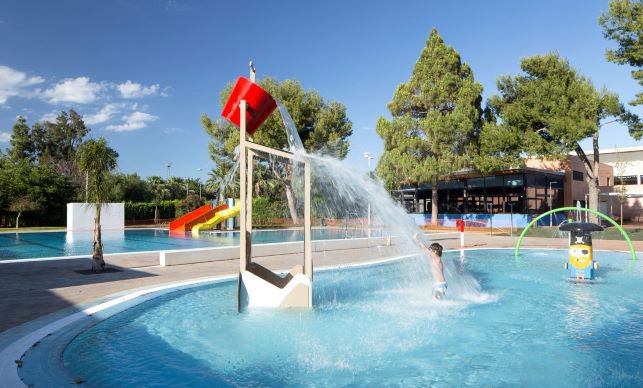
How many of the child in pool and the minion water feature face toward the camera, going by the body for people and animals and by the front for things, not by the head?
1

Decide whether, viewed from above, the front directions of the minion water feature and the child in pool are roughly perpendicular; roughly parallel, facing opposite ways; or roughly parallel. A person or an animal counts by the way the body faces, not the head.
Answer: roughly perpendicular

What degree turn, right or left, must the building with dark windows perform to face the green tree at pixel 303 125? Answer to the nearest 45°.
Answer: approximately 45° to its right

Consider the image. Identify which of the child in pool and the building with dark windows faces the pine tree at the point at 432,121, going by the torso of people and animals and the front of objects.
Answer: the building with dark windows

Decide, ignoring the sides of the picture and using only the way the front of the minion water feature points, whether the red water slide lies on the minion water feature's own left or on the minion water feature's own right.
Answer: on the minion water feature's own right

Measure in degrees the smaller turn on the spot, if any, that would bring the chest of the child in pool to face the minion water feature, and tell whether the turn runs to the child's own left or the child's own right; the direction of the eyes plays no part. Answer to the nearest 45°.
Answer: approximately 135° to the child's own right

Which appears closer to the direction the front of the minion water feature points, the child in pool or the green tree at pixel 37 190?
the child in pool

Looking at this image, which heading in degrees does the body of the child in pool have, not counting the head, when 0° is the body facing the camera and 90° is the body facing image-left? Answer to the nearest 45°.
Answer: approximately 90°
